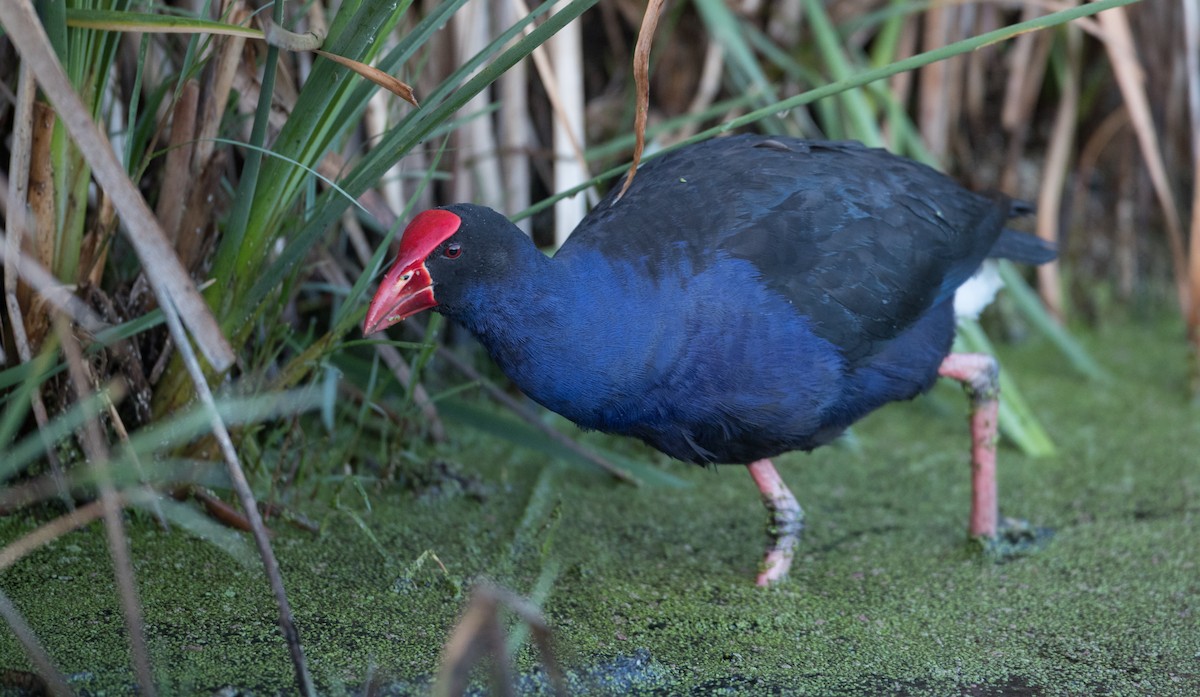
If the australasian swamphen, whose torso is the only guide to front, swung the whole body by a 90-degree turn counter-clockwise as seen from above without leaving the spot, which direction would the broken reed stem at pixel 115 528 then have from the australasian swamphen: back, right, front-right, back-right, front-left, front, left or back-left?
front-right

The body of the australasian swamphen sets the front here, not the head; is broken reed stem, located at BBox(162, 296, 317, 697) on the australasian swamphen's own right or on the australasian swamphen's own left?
on the australasian swamphen's own left

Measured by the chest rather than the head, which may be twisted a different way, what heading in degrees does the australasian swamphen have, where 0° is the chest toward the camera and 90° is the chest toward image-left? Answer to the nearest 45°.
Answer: approximately 90°
